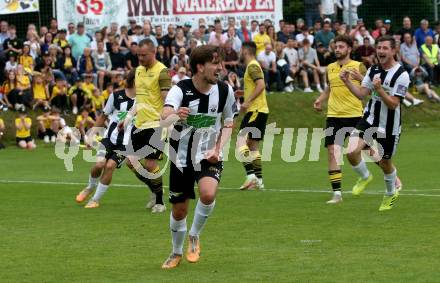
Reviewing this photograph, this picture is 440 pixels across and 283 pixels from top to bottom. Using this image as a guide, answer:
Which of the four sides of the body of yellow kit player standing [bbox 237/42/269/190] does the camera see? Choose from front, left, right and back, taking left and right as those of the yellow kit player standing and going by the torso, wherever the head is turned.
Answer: left

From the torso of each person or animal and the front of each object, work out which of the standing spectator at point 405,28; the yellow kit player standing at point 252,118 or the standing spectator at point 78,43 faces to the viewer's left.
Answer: the yellow kit player standing

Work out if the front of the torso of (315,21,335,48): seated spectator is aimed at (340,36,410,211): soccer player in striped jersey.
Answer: yes

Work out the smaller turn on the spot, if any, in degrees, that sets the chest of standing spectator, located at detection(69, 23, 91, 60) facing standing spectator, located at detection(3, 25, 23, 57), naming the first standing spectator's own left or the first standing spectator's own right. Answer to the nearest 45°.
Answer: approximately 45° to the first standing spectator's own right

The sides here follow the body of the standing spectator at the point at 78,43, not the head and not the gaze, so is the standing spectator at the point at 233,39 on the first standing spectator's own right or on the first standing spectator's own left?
on the first standing spectator's own left

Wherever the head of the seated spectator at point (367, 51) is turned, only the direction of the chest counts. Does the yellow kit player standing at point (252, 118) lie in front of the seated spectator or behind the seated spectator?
in front
